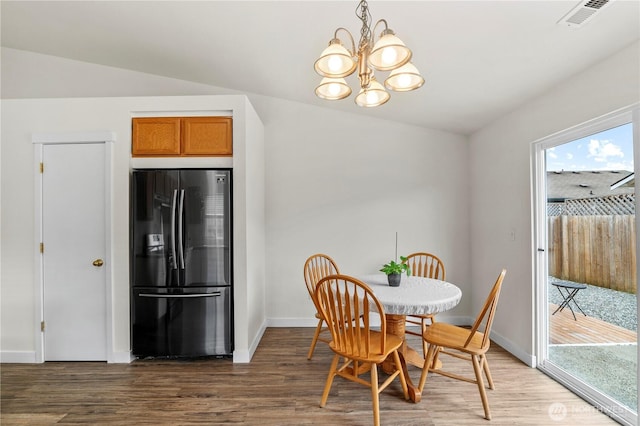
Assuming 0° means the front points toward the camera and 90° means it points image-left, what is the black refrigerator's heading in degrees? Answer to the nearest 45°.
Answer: approximately 0°

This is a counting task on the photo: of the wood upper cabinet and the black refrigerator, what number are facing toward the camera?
2

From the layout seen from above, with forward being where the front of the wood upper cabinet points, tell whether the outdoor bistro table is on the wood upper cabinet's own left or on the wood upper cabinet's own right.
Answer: on the wood upper cabinet's own left

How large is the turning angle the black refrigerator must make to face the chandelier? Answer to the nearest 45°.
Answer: approximately 45° to its left

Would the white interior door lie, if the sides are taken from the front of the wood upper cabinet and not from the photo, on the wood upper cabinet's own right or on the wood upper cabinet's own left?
on the wood upper cabinet's own right
